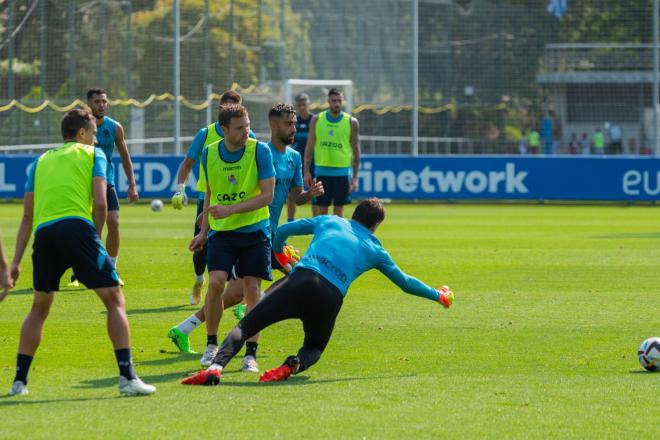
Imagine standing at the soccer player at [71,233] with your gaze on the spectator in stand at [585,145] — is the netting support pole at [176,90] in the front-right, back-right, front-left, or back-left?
front-left

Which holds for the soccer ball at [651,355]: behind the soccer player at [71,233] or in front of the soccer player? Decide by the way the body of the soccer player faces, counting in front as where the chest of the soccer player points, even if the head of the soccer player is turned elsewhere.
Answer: in front

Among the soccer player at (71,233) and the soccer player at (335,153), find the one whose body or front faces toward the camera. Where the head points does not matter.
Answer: the soccer player at (335,153)

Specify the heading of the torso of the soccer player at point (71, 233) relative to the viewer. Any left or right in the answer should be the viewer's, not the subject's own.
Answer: facing away from the viewer and to the right of the viewer

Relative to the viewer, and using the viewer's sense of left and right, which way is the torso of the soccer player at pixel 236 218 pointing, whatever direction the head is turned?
facing the viewer

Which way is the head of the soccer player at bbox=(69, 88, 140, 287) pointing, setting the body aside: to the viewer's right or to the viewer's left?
to the viewer's right

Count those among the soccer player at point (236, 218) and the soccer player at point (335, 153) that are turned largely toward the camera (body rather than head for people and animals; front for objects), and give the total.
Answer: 2

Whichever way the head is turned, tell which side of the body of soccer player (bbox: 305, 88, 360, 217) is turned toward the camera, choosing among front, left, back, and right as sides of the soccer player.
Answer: front

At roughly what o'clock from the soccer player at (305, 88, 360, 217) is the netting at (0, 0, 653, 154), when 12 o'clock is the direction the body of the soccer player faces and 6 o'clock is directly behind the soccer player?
The netting is roughly at 6 o'clock from the soccer player.

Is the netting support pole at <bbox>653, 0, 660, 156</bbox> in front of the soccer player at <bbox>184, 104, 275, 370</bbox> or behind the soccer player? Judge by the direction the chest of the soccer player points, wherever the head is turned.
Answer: behind

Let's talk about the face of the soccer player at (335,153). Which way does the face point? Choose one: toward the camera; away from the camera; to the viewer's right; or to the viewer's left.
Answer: toward the camera

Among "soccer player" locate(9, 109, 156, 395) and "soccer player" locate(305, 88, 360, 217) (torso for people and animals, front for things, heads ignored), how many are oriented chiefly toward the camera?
1

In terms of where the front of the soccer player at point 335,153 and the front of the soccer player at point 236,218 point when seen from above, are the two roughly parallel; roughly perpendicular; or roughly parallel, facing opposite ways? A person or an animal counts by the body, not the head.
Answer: roughly parallel

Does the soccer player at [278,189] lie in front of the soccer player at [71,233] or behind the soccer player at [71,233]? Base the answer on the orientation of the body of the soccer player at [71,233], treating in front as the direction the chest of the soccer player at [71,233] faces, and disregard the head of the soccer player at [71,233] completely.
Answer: in front
